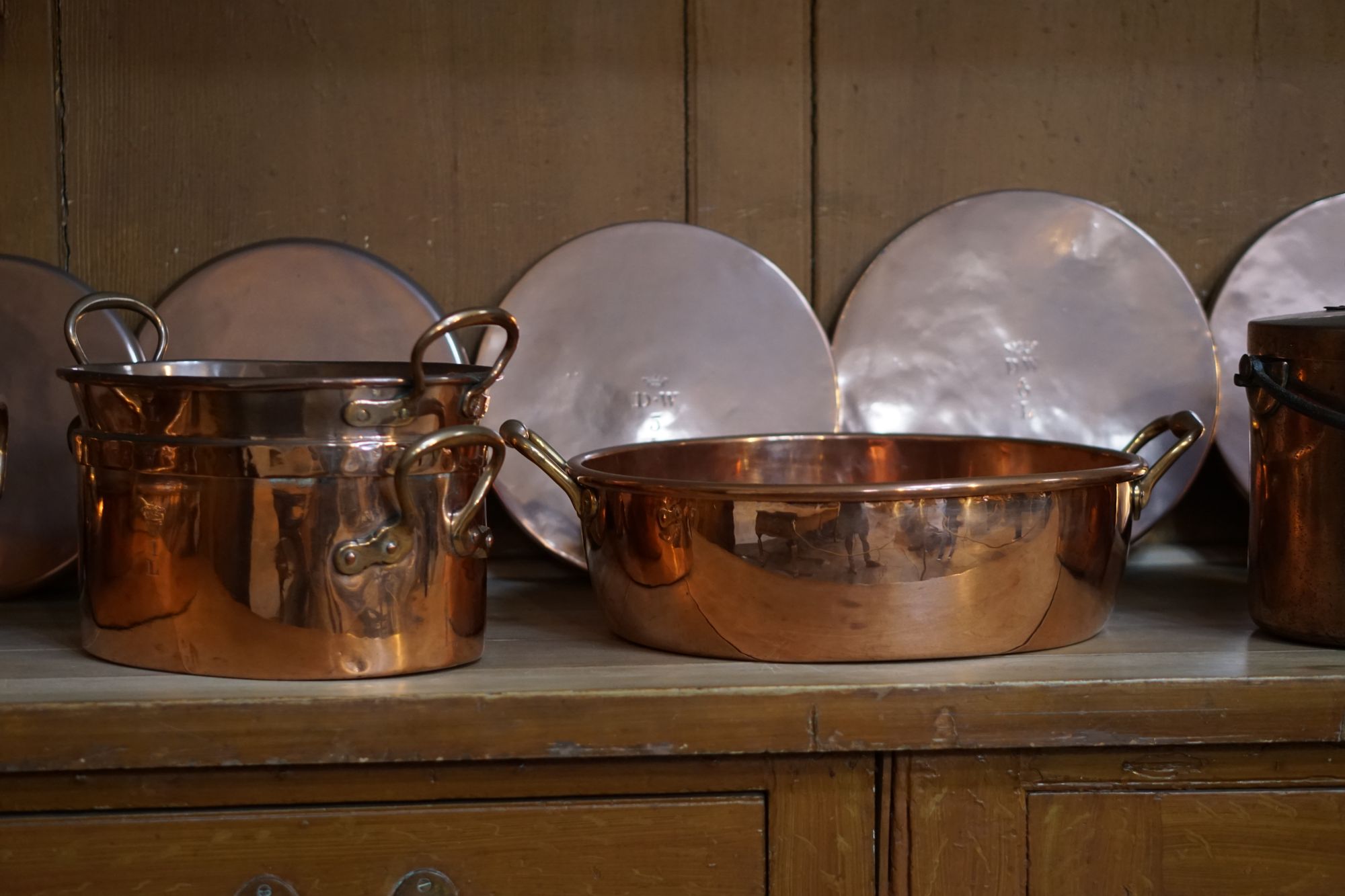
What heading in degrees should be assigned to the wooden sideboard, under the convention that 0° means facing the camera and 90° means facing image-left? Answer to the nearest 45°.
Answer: approximately 0°
